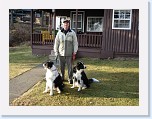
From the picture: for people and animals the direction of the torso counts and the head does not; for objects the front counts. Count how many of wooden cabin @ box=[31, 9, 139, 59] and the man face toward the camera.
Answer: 2

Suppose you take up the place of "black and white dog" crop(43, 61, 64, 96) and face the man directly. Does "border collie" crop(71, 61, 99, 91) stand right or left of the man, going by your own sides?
right

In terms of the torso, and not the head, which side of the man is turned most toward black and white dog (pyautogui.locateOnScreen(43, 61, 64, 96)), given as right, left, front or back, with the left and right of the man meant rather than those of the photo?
front

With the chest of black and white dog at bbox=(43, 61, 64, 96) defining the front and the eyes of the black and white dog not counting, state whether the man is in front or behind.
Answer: behind

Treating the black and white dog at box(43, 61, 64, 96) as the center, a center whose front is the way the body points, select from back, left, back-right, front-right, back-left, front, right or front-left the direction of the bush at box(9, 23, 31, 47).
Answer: back-right

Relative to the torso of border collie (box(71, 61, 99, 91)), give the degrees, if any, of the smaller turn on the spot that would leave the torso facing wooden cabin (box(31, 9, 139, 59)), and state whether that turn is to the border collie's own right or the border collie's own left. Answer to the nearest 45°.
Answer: approximately 135° to the border collie's own right

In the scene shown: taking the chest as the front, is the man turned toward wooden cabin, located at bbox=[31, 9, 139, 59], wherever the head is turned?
no

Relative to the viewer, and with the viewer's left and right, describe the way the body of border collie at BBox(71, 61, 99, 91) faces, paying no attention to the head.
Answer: facing the viewer and to the left of the viewer

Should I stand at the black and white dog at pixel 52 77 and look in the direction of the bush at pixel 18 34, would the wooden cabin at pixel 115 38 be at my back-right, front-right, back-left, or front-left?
front-right

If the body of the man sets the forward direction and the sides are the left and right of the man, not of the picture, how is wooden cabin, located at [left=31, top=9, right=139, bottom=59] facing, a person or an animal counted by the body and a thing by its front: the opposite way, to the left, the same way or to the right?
the same way

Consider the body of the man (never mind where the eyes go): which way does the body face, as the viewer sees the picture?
toward the camera

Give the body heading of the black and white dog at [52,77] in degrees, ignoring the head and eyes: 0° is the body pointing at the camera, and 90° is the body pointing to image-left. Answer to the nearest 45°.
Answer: approximately 45°
